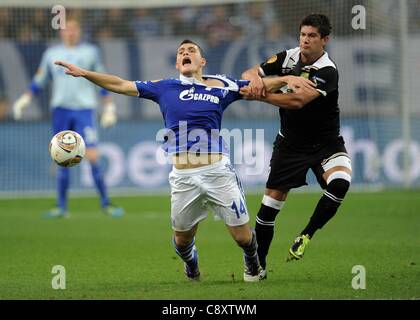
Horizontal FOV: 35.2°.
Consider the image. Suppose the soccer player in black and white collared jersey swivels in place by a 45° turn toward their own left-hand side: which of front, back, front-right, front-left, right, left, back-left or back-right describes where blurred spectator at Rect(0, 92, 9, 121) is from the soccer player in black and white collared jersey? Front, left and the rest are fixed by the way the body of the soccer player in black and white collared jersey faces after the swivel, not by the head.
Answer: back-right

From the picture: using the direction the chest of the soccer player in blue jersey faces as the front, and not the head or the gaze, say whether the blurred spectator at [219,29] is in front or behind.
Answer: behind

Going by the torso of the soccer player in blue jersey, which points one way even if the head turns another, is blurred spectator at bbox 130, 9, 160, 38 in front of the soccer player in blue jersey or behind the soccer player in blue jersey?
behind

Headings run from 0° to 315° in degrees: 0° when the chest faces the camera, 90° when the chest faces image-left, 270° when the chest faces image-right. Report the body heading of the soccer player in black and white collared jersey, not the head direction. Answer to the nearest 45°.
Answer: approximately 45°

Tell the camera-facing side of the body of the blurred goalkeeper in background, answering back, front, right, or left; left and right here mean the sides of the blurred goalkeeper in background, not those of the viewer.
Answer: front

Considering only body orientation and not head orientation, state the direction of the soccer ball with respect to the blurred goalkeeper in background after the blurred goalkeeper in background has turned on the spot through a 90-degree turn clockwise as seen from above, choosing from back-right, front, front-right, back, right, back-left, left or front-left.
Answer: left

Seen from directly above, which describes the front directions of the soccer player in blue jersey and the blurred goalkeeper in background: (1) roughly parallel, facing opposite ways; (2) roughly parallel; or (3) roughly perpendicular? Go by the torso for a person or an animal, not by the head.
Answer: roughly parallel

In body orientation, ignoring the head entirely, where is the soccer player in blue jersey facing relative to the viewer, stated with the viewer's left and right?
facing the viewer

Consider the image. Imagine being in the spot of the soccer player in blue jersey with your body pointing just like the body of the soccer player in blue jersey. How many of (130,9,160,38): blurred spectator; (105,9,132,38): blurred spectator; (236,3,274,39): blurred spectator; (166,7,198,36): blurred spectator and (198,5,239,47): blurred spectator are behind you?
5

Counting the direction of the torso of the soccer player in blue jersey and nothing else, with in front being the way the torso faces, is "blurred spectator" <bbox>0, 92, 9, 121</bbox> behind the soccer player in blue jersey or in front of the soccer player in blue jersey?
behind

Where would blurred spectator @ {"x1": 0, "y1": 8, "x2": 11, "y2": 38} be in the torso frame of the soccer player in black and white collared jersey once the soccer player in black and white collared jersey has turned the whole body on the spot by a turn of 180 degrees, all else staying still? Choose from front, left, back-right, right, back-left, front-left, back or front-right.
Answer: left

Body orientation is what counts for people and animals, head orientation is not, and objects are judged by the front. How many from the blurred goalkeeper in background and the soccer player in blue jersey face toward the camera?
2

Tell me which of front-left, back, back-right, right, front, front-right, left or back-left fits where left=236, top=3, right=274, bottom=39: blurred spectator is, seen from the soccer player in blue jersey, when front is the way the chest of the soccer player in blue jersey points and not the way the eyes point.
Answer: back

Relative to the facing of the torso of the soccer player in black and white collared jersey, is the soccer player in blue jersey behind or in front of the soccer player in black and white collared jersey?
in front

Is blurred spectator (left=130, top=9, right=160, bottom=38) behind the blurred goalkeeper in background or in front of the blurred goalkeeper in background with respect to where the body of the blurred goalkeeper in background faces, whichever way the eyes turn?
behind

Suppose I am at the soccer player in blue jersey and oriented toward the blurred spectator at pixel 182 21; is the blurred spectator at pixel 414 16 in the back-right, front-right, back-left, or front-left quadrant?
front-right
